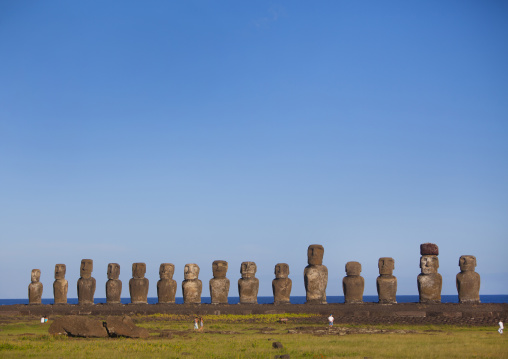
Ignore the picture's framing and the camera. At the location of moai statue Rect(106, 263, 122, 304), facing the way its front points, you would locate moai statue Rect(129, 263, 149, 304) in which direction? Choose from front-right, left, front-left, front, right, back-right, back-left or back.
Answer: front-left

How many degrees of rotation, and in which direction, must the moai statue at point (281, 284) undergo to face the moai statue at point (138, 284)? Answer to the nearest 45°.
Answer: approximately 90° to its right

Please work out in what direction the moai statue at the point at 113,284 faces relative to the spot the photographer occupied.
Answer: facing the viewer

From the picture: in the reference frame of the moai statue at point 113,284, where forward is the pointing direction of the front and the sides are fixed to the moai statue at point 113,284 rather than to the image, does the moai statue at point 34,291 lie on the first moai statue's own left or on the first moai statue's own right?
on the first moai statue's own right

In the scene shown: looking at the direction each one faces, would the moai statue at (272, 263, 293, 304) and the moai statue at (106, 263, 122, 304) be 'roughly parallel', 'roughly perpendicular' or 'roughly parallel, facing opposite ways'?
roughly parallel

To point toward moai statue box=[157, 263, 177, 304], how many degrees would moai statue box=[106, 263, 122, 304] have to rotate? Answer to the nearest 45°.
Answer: approximately 45° to its left

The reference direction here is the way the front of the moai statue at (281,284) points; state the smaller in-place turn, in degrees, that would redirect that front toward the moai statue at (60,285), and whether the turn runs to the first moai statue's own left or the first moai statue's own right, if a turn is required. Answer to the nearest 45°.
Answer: approximately 90° to the first moai statue's own right

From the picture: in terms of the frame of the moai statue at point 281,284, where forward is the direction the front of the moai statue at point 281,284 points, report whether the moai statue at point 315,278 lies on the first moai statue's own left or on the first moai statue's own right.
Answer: on the first moai statue's own left

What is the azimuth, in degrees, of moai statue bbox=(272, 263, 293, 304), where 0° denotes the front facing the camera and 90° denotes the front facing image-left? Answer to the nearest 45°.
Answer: approximately 0°

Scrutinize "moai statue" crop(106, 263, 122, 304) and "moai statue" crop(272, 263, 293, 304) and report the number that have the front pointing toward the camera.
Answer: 2

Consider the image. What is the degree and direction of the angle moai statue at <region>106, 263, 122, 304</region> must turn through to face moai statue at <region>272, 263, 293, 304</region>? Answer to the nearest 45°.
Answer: approximately 45° to its left

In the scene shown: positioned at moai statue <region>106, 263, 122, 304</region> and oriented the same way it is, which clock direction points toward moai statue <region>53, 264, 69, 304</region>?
moai statue <region>53, 264, 69, 304</region> is roughly at 4 o'clock from moai statue <region>106, 263, 122, 304</region>.

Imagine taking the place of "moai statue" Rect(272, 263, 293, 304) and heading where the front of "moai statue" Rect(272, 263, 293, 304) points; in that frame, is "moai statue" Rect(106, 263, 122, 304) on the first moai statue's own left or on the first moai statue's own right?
on the first moai statue's own right

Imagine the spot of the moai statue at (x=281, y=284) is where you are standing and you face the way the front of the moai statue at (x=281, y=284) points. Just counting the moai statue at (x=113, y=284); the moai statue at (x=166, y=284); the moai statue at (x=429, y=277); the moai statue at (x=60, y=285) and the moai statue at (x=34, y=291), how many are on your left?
1
